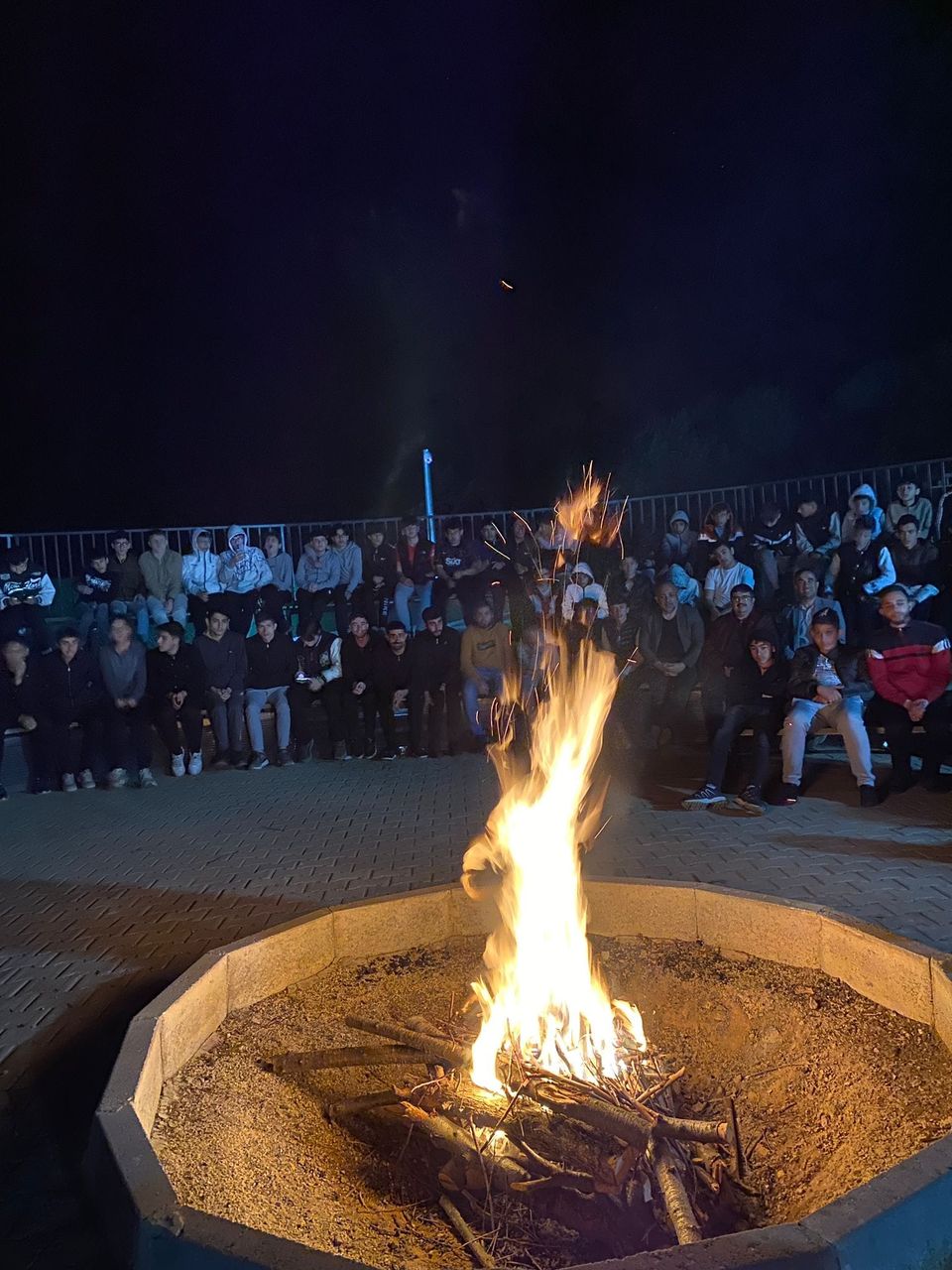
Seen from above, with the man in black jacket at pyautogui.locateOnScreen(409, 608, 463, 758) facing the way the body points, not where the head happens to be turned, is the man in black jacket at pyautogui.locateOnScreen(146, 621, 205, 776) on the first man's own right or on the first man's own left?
on the first man's own right

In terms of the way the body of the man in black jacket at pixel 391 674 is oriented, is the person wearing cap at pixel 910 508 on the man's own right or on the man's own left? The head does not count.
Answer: on the man's own left

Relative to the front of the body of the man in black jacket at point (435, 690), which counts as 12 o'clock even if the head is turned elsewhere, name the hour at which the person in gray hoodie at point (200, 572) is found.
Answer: The person in gray hoodie is roughly at 4 o'clock from the man in black jacket.

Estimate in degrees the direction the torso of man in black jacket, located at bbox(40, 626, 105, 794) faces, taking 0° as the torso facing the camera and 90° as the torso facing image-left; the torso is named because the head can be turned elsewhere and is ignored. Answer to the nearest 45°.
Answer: approximately 0°

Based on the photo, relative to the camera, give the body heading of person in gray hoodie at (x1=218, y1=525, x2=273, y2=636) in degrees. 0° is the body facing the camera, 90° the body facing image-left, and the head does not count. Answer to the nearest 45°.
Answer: approximately 0°

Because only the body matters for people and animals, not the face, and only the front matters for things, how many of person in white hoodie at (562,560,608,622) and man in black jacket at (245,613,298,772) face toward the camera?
2

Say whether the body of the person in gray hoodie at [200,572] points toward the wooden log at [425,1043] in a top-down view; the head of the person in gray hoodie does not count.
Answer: yes

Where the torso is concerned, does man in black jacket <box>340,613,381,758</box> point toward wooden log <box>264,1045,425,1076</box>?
yes

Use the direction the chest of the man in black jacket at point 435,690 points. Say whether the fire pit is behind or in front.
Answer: in front

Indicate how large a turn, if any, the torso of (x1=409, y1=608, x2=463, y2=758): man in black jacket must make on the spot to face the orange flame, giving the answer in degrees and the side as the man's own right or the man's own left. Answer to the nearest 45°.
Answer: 0° — they already face it
